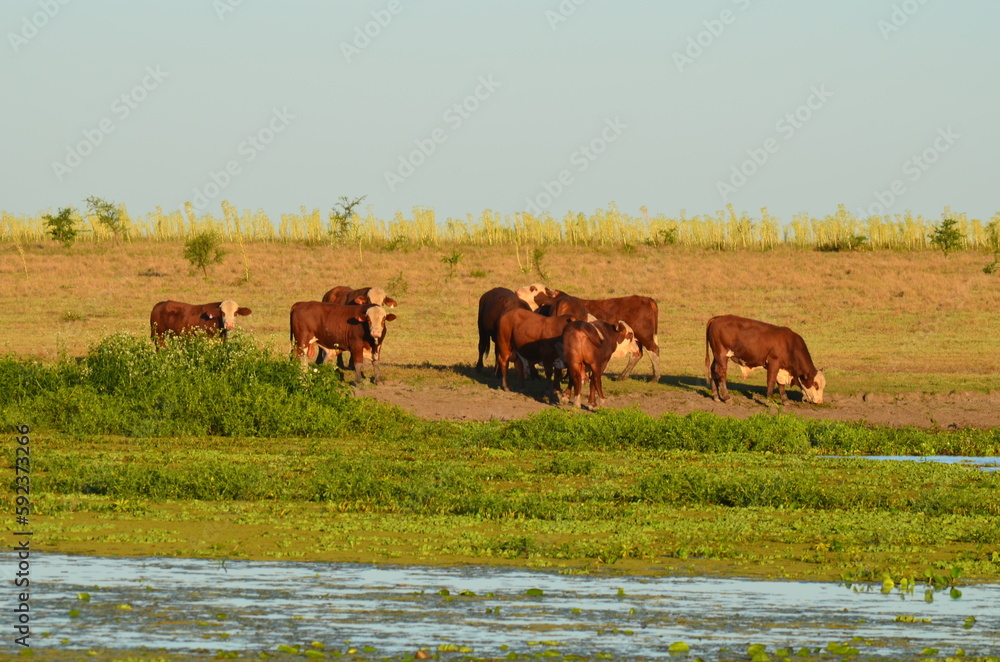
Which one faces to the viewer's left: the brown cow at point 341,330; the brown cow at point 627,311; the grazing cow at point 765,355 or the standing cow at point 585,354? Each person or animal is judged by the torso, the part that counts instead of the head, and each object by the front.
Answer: the brown cow at point 627,311

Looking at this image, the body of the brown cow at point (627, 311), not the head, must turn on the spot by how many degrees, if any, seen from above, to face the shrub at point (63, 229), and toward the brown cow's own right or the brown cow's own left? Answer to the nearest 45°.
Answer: approximately 45° to the brown cow's own right

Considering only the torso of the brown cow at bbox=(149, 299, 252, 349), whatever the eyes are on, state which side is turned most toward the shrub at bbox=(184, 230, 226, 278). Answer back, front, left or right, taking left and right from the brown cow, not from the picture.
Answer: left

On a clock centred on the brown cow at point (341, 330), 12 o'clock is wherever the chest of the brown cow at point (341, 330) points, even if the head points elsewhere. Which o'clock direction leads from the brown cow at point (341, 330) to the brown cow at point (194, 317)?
the brown cow at point (194, 317) is roughly at 6 o'clock from the brown cow at point (341, 330).

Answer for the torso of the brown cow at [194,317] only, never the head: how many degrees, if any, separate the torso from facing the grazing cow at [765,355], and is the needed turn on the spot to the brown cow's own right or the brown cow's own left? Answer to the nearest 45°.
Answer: approximately 45° to the brown cow's own right

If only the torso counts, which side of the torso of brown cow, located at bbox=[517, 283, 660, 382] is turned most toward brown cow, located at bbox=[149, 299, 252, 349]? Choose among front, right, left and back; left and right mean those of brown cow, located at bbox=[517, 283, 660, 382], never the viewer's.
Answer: front

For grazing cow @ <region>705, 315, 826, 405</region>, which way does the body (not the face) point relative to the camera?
to the viewer's right

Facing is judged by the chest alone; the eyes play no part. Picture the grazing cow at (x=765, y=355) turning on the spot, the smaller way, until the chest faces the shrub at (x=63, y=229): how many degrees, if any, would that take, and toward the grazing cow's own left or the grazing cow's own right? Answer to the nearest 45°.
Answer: approximately 135° to the grazing cow's own left

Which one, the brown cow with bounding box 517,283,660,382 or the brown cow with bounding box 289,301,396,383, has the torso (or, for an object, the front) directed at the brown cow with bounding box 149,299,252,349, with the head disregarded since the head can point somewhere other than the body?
the brown cow with bounding box 517,283,660,382

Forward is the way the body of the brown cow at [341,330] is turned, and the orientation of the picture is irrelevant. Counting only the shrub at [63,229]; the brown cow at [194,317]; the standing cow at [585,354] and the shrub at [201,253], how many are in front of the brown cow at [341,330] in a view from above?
1

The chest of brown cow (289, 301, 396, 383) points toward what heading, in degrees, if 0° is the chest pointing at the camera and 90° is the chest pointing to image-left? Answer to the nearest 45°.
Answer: approximately 315°

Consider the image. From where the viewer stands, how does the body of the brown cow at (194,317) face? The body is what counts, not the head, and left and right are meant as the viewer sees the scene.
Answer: facing to the right of the viewer

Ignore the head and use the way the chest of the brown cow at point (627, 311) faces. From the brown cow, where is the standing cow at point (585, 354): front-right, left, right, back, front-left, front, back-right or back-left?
left

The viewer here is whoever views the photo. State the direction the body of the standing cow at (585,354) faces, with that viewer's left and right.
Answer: facing away from the viewer and to the right of the viewer

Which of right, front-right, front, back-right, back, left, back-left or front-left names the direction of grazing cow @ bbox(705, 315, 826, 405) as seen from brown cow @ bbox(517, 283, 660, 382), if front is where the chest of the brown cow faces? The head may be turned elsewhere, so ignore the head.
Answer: back-left

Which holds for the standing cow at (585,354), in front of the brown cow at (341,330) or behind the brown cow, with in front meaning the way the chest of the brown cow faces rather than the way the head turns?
in front
